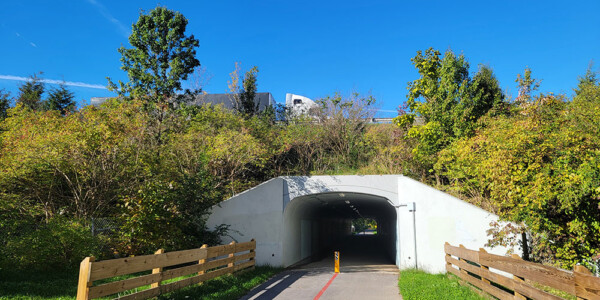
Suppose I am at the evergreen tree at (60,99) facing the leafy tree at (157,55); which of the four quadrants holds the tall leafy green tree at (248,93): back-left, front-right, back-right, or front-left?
front-left

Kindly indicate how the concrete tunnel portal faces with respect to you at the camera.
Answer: facing the viewer

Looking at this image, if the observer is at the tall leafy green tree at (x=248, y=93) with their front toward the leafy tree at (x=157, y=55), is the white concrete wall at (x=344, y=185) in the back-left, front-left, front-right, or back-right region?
front-left

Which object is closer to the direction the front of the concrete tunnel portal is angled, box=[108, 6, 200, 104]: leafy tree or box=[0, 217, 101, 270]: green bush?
the green bush

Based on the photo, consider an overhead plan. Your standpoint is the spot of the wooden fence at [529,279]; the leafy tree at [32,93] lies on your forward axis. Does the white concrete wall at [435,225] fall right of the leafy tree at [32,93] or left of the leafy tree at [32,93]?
right

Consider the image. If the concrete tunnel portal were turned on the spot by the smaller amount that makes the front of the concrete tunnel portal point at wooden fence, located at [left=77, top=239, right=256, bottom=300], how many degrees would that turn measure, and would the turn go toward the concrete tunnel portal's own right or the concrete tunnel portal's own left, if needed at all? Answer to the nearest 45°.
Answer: approximately 45° to the concrete tunnel portal's own right

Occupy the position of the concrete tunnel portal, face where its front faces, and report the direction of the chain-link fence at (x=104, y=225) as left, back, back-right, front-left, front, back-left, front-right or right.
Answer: front-right

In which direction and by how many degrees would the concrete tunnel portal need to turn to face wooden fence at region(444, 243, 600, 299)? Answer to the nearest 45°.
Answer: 0° — it already faces it

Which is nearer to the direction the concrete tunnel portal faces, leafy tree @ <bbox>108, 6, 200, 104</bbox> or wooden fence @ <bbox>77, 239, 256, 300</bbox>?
the wooden fence

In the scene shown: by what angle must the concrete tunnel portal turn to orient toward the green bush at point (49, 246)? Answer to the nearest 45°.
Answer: approximately 45° to its right

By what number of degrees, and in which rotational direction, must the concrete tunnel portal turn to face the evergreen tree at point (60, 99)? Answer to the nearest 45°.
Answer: approximately 135° to its right

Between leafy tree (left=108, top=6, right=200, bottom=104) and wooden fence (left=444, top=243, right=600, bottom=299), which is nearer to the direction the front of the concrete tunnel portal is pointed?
the wooden fence

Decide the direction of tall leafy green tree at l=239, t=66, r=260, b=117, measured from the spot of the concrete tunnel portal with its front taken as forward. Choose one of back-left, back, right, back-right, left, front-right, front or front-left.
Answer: back-right

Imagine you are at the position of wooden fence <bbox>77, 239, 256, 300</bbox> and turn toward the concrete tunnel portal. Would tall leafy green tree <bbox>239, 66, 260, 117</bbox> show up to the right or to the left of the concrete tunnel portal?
left

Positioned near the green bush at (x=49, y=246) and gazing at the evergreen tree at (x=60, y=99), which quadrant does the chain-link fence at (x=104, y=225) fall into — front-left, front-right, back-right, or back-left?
front-right

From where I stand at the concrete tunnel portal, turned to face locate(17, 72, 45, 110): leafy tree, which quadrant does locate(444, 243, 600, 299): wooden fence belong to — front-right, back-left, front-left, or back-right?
back-left

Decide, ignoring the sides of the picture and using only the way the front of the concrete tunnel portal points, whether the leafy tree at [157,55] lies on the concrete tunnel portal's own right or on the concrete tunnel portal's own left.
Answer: on the concrete tunnel portal's own right
